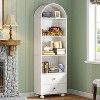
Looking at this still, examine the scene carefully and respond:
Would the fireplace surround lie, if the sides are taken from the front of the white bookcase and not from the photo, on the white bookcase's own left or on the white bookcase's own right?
on the white bookcase's own right

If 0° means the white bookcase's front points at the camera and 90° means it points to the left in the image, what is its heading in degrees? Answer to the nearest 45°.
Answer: approximately 315°

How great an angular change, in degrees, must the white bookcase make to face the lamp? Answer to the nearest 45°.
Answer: approximately 90° to its right
